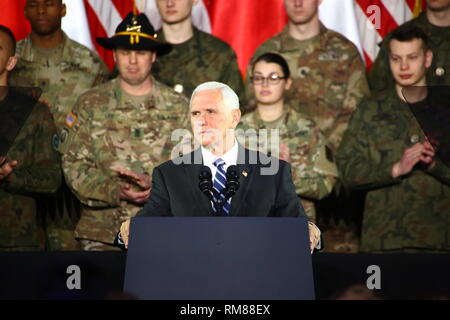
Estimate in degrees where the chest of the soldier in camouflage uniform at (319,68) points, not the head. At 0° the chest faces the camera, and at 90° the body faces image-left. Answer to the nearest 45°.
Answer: approximately 0°

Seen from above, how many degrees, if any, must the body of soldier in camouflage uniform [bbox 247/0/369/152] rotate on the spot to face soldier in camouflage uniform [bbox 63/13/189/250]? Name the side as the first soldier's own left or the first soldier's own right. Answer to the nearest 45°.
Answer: approximately 90° to the first soldier's own right
